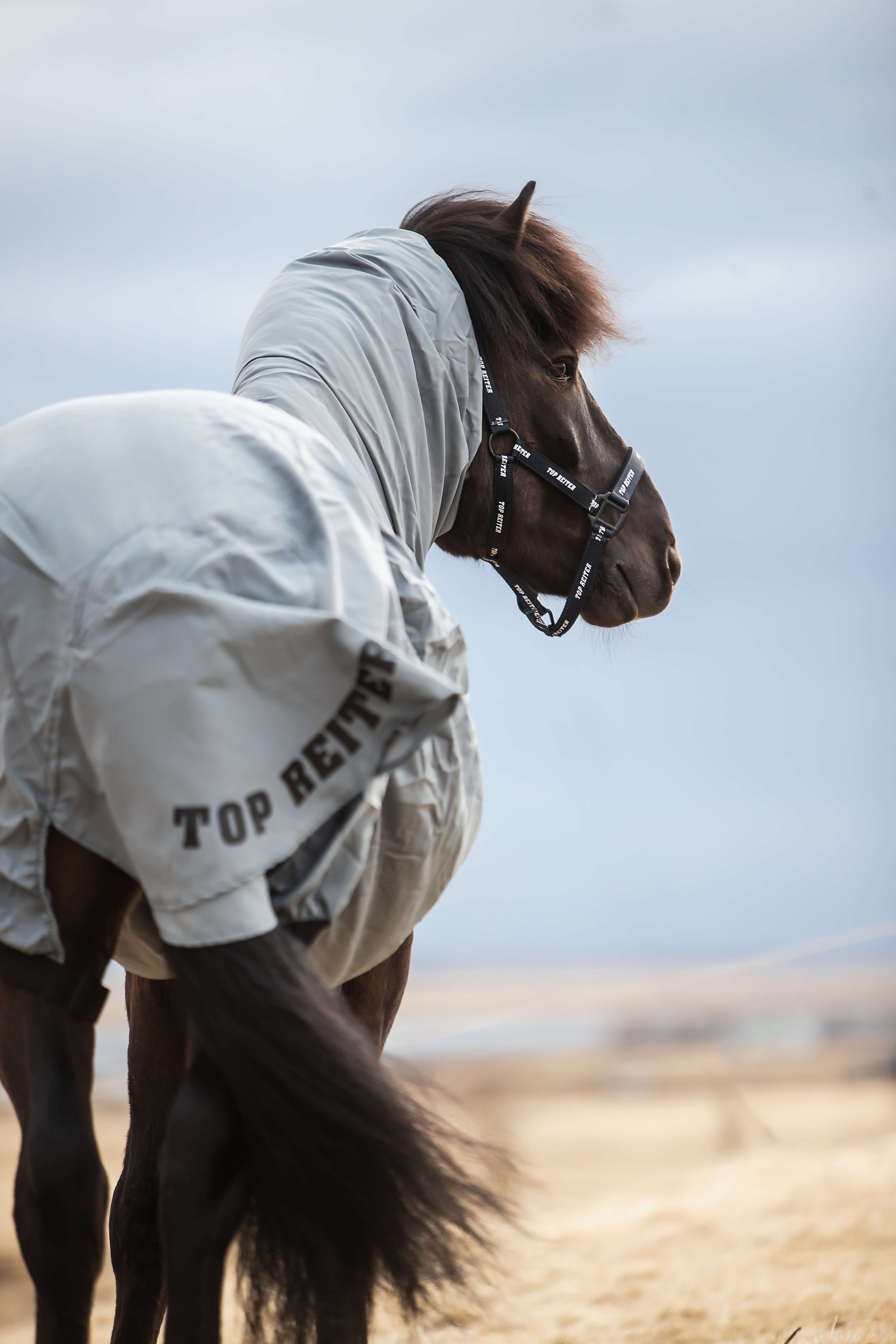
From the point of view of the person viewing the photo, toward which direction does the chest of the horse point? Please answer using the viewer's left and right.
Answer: facing away from the viewer and to the right of the viewer
